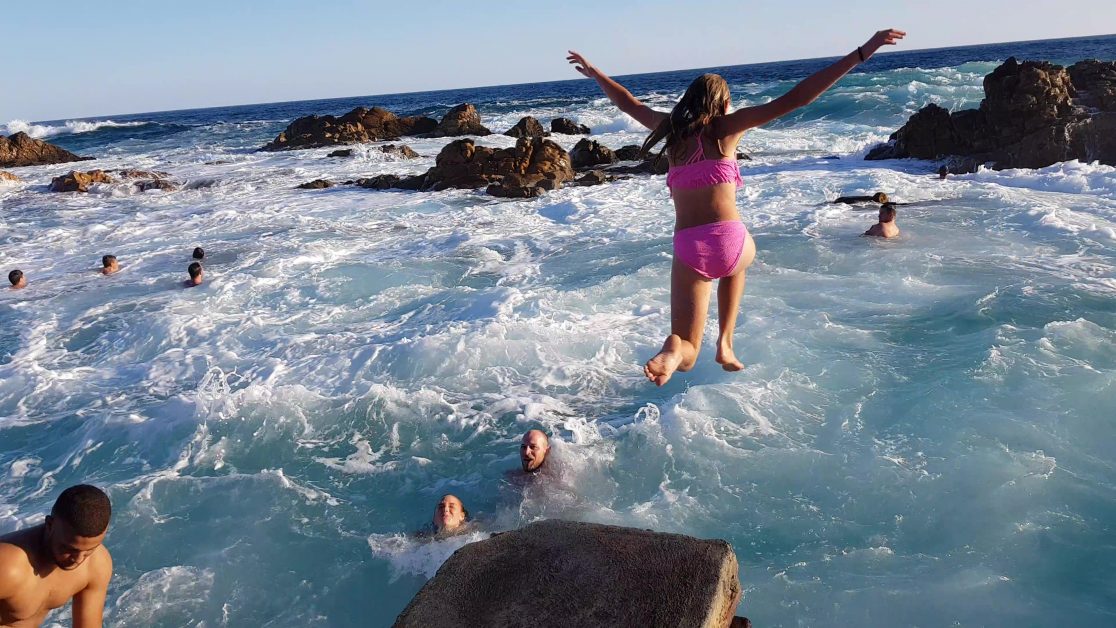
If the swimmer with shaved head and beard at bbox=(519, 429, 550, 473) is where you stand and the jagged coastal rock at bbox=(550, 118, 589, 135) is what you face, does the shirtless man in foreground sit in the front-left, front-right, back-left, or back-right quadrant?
back-left

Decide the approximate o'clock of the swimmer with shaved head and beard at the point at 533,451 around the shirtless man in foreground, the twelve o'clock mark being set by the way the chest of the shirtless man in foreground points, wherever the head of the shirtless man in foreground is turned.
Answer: The swimmer with shaved head and beard is roughly at 10 o'clock from the shirtless man in foreground.

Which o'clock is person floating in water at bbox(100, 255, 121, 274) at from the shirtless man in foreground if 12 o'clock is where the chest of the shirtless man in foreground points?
The person floating in water is roughly at 8 o'clock from the shirtless man in foreground.

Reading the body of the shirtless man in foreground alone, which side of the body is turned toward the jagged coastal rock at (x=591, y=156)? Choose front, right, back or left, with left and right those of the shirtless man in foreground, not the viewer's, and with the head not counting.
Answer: left

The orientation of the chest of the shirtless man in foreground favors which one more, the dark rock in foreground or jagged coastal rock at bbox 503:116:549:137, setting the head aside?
the dark rock in foreground

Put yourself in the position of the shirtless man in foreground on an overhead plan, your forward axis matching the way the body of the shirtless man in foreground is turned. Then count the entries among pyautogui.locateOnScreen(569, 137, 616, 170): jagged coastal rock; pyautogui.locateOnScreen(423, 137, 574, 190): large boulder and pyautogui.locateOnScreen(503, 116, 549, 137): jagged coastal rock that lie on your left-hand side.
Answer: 3

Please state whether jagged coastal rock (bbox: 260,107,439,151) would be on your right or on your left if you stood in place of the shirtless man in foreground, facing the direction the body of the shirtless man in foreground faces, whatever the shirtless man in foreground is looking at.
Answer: on your left

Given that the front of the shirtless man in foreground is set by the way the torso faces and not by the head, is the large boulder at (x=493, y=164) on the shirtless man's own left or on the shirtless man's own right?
on the shirtless man's own left

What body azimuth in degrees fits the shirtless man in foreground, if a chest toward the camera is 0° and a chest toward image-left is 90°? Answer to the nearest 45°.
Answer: approximately 315°

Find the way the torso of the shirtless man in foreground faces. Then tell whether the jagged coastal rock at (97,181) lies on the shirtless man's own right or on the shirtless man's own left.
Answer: on the shirtless man's own left

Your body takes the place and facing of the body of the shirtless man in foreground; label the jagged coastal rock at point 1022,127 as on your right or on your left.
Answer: on your left

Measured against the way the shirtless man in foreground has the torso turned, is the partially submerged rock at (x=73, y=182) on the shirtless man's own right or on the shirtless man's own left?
on the shirtless man's own left

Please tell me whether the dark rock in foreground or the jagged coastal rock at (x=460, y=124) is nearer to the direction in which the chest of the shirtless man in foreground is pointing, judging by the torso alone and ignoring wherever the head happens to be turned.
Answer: the dark rock in foreground
